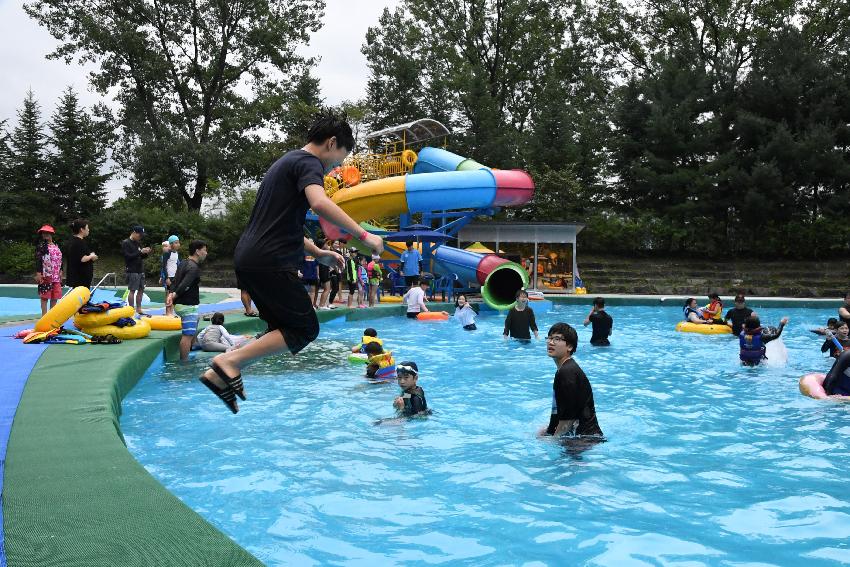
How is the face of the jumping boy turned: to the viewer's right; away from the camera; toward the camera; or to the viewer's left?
to the viewer's right

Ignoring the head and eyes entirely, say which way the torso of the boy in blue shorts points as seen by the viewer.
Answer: to the viewer's right

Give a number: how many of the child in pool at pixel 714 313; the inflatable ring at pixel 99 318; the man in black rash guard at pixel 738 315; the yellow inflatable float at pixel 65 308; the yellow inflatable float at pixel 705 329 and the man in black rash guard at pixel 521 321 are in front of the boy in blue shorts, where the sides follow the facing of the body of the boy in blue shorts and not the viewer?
4

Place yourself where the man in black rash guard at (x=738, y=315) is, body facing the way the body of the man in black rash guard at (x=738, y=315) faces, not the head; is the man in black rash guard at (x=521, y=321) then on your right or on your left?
on your right

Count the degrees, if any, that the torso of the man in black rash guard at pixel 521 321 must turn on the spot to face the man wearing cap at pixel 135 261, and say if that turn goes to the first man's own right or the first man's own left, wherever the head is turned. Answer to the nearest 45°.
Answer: approximately 90° to the first man's own right

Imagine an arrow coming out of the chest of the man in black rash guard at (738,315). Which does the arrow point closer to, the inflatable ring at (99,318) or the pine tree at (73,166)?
the inflatable ring

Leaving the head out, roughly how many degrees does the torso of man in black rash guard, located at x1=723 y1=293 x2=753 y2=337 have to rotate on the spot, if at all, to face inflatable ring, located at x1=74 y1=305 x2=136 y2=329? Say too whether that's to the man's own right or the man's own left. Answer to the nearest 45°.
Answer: approximately 45° to the man's own right

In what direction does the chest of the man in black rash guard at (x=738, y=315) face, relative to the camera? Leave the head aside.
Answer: toward the camera

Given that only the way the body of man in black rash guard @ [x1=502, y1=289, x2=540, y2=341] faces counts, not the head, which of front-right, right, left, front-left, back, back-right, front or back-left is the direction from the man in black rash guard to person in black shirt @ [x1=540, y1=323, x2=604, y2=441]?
front

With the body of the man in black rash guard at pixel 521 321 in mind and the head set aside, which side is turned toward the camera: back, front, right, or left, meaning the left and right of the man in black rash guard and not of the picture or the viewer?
front

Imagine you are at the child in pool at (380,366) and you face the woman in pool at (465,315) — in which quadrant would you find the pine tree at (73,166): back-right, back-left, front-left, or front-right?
front-left

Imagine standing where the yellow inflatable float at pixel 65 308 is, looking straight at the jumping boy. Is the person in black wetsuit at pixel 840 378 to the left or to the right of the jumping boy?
left
